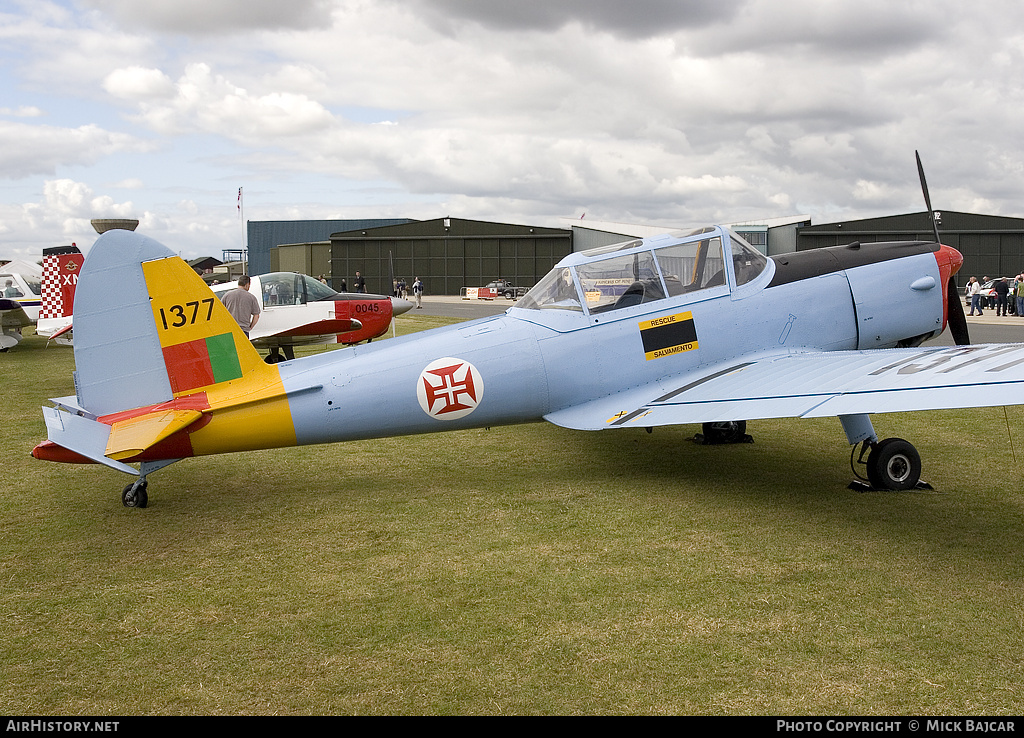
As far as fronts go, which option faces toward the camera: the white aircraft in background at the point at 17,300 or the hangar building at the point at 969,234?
the hangar building

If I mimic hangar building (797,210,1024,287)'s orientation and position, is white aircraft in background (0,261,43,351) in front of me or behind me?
in front

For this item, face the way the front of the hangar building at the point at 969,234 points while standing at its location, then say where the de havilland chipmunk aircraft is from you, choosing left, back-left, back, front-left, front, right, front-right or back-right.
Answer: front

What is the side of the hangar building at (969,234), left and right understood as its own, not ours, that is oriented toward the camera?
front

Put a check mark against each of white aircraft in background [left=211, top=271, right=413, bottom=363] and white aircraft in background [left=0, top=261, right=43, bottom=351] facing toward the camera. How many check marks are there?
0

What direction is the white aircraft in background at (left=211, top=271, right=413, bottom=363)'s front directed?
to the viewer's right

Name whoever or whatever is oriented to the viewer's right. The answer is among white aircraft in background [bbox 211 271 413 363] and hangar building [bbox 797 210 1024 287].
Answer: the white aircraft in background

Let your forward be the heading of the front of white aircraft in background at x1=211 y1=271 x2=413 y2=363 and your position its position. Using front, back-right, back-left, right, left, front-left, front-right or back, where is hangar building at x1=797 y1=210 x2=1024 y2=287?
front-left

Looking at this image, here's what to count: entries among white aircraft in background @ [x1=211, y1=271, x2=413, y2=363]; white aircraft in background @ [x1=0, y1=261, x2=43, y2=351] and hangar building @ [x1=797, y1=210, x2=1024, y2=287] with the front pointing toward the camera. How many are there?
1

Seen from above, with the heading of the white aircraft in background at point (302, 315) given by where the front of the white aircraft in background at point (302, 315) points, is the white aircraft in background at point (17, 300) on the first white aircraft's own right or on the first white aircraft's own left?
on the first white aircraft's own left

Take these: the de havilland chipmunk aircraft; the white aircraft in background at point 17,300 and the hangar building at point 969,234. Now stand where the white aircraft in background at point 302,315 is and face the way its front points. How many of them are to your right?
1

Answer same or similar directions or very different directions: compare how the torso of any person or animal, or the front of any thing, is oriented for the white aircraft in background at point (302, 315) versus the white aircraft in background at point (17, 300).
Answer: same or similar directions
